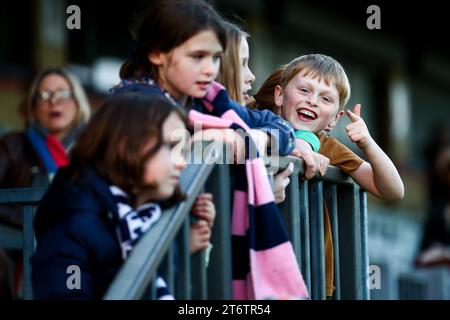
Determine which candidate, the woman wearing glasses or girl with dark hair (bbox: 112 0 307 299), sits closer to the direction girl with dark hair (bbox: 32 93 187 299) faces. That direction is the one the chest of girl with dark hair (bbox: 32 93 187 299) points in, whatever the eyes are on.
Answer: the girl with dark hair

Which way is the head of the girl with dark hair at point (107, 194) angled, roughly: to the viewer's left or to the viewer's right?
to the viewer's right

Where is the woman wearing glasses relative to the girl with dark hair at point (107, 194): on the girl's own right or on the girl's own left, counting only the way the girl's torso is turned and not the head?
on the girl's own left

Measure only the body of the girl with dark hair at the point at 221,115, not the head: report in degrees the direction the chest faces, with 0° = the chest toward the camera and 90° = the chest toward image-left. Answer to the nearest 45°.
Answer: approximately 315°

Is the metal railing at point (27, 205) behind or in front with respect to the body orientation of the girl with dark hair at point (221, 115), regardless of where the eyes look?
behind

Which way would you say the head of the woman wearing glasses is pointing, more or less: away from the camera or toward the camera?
toward the camera

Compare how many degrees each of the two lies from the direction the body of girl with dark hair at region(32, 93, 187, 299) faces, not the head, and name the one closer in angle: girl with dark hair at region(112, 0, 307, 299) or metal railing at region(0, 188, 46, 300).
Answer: the girl with dark hair

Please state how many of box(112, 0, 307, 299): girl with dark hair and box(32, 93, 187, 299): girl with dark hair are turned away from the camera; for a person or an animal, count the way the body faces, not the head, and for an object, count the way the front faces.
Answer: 0

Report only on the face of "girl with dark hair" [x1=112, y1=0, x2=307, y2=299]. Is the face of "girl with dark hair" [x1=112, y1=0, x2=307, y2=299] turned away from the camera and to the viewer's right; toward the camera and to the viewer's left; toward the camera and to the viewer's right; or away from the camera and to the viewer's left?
toward the camera and to the viewer's right

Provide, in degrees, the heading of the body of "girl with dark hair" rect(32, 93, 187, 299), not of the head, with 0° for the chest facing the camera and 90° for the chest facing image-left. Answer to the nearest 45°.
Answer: approximately 270°
